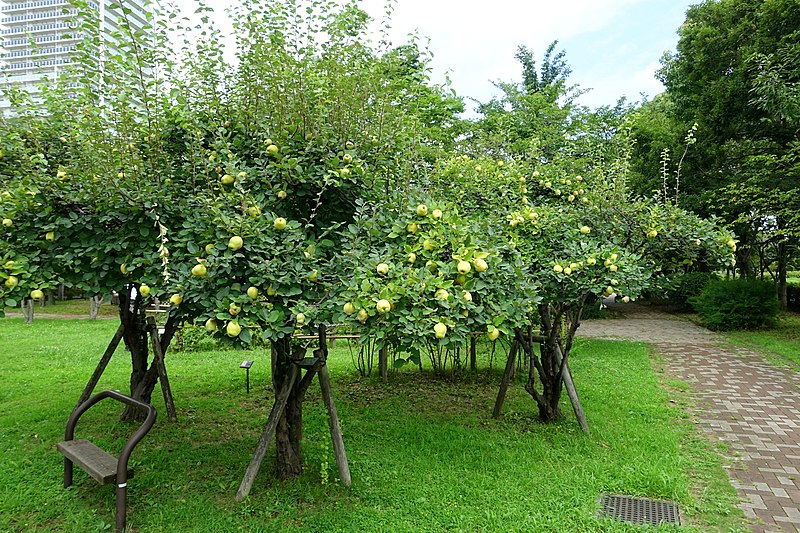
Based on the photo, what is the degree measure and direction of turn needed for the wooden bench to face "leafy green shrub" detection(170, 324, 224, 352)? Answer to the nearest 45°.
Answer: approximately 135° to its right

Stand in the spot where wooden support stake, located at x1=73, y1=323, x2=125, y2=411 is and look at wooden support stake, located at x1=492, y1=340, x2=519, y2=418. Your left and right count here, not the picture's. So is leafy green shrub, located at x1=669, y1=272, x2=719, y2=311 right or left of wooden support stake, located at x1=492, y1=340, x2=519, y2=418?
left

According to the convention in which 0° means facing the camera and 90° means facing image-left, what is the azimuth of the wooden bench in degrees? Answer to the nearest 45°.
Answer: approximately 45°

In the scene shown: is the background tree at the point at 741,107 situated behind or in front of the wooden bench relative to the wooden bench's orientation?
behind
